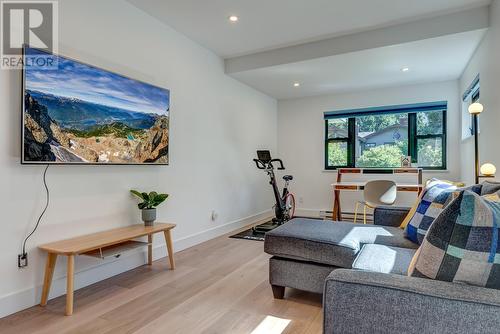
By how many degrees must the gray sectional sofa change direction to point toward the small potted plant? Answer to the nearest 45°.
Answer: approximately 45° to its right

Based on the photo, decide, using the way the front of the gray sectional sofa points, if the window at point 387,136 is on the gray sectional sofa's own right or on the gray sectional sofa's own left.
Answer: on the gray sectional sofa's own right

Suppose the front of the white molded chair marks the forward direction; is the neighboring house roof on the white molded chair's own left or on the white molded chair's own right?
on the white molded chair's own right

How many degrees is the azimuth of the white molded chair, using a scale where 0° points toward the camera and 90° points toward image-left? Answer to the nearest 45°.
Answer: approximately 135°

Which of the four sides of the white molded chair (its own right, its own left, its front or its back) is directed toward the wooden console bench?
left

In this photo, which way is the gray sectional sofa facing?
to the viewer's left

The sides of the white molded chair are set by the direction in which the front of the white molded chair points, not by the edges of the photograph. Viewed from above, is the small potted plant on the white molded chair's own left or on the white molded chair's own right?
on the white molded chair's own left

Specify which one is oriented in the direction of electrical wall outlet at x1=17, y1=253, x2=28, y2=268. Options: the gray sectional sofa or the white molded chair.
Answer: the gray sectional sofa

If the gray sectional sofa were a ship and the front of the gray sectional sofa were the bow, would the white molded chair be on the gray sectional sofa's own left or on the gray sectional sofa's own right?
on the gray sectional sofa's own right
